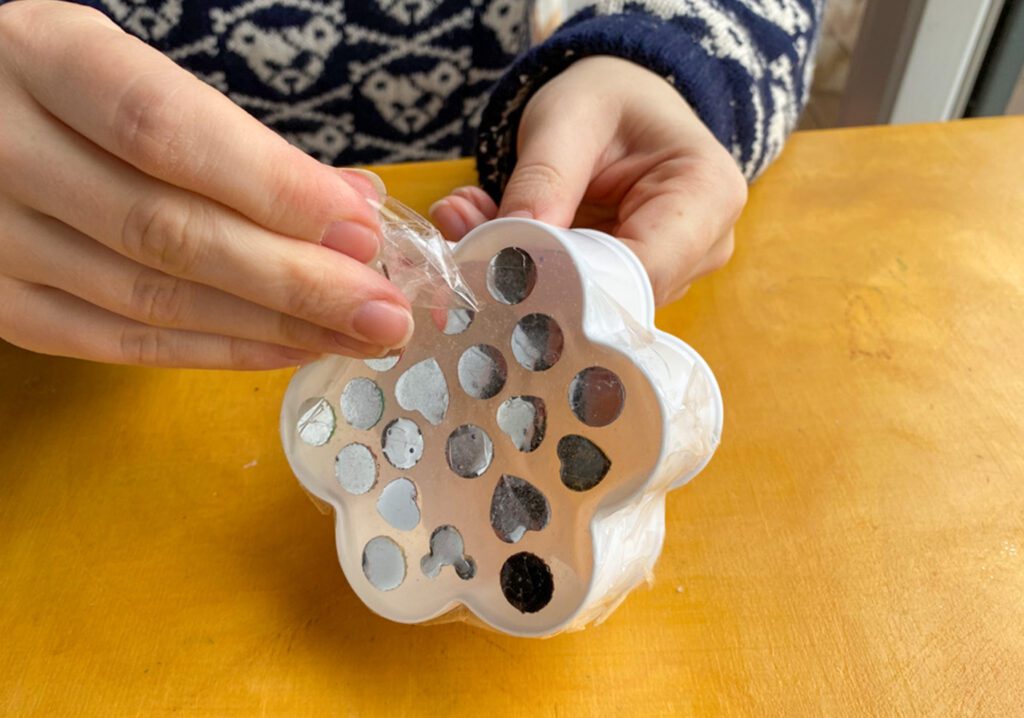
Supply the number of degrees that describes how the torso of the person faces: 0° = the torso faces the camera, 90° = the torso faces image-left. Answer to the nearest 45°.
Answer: approximately 0°
